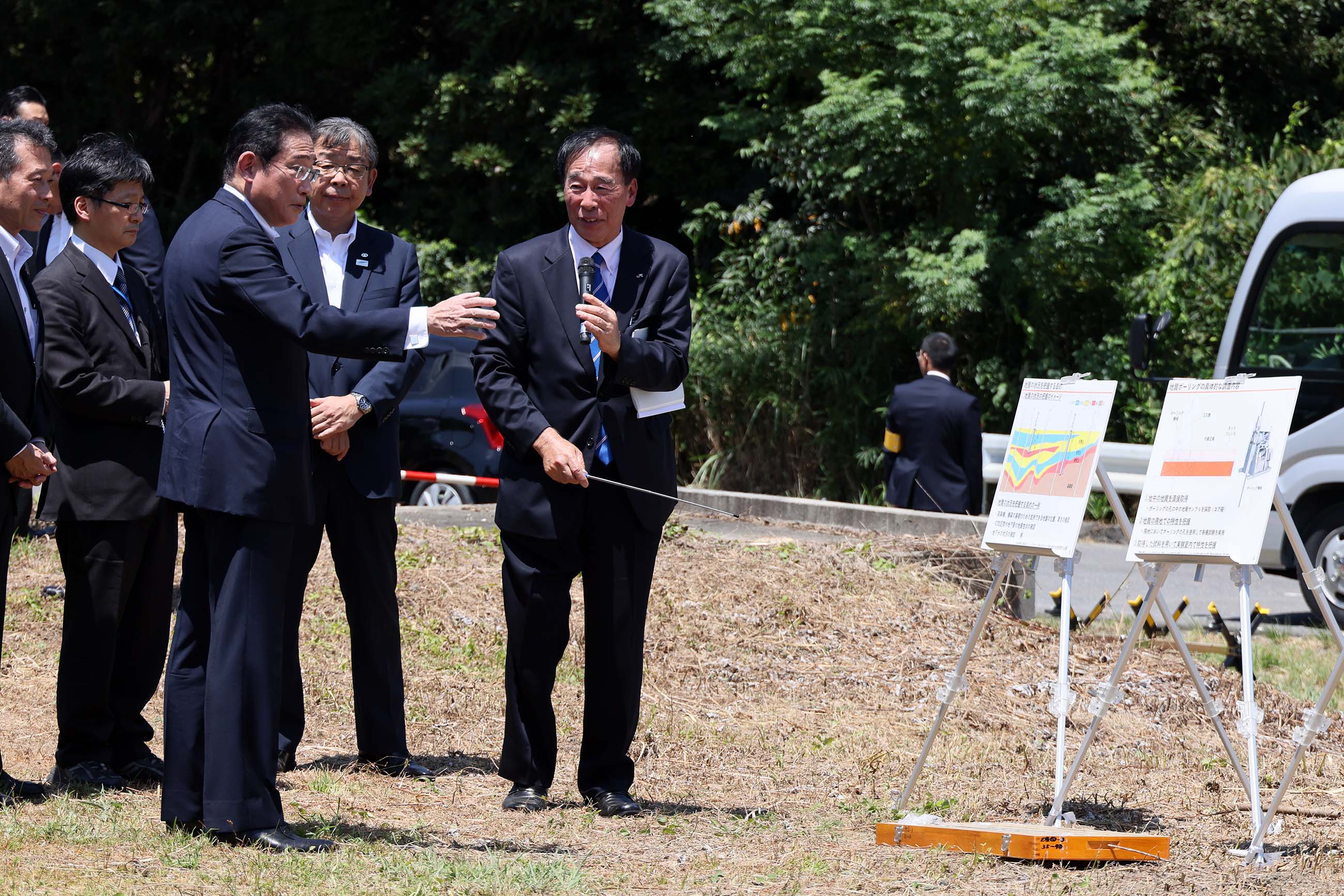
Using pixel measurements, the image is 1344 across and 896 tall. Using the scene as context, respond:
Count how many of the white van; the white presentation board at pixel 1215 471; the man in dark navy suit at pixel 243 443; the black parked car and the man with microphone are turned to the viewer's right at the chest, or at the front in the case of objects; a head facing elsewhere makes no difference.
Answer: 1

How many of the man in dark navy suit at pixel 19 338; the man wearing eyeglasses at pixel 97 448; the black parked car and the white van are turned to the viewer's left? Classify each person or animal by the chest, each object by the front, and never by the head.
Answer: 2

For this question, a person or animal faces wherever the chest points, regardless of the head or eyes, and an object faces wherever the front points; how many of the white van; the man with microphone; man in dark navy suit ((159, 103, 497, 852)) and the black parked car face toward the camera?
1

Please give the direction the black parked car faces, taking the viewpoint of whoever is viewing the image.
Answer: facing to the left of the viewer

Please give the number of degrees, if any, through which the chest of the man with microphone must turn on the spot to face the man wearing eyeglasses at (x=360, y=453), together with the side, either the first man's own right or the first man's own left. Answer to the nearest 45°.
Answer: approximately 135° to the first man's own right

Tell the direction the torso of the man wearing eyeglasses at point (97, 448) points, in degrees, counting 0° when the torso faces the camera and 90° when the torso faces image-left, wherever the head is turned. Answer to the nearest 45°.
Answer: approximately 315°

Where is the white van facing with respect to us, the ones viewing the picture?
facing to the left of the viewer

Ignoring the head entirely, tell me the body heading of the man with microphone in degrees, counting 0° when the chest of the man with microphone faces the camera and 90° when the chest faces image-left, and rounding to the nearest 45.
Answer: approximately 0°

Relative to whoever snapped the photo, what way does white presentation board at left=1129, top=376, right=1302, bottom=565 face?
facing the viewer and to the left of the viewer

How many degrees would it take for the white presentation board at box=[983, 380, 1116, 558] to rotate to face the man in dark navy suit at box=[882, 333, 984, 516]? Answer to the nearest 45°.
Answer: approximately 135° to its right

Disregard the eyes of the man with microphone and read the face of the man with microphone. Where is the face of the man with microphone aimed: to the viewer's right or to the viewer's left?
to the viewer's left

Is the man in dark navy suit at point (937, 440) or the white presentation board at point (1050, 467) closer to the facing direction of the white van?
the man in dark navy suit
